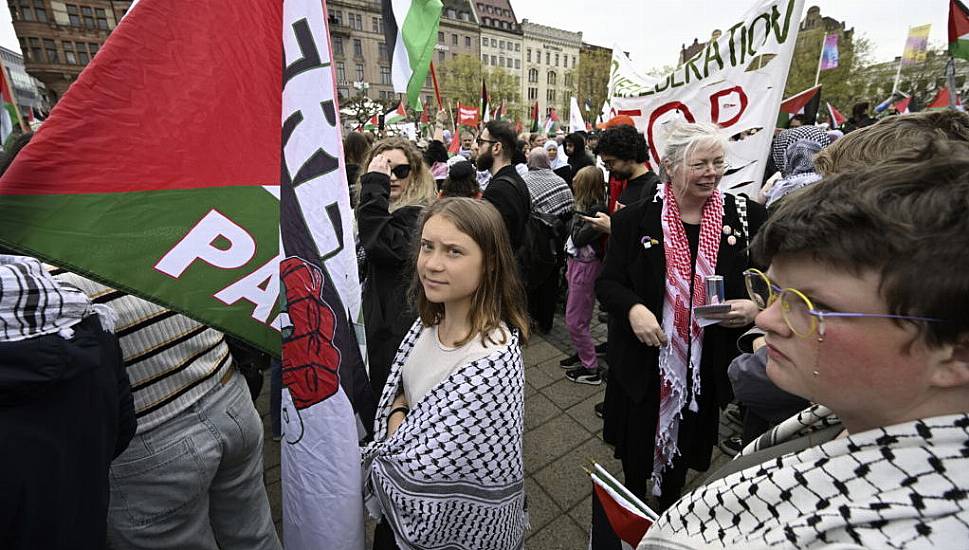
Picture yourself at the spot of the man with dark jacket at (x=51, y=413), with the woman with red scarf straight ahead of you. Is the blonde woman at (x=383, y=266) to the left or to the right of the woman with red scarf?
left

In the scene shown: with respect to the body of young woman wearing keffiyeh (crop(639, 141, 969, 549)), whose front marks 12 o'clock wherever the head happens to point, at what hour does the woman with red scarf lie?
The woman with red scarf is roughly at 2 o'clock from the young woman wearing keffiyeh.

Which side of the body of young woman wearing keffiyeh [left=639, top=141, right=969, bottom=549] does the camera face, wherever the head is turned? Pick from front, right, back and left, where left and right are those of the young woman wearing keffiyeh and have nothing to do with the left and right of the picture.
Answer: left

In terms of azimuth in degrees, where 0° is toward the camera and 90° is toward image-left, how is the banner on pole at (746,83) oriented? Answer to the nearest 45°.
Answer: approximately 0°

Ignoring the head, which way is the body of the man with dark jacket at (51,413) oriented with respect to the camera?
away from the camera

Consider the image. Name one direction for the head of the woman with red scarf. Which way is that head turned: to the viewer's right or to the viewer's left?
to the viewer's right

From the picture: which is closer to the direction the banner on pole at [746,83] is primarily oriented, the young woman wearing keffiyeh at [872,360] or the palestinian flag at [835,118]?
the young woman wearing keffiyeh

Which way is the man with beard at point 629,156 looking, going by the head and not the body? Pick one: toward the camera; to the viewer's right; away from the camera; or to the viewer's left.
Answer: to the viewer's left

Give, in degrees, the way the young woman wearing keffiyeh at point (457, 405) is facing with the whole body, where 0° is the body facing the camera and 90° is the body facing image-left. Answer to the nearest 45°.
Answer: approximately 45°

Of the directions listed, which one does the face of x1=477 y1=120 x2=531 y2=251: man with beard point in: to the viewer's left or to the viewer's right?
to the viewer's left
